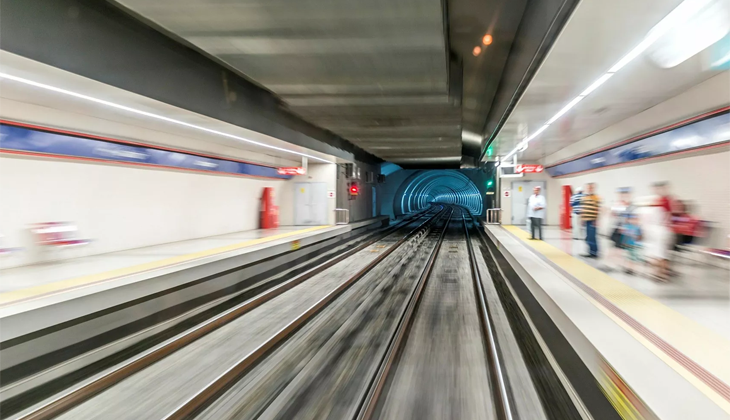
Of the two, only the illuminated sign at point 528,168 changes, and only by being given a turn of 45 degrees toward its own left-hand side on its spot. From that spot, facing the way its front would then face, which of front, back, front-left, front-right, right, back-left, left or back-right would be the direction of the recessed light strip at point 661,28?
front-right

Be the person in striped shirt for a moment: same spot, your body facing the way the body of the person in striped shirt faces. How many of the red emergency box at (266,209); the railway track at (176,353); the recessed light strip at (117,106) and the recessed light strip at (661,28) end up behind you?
0

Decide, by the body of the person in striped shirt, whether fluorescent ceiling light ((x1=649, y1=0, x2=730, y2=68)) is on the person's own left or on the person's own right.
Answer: on the person's own left

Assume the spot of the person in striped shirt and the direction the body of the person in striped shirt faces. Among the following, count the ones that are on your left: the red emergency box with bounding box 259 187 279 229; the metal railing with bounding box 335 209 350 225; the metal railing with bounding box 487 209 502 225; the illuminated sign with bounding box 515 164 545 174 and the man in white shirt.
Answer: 0

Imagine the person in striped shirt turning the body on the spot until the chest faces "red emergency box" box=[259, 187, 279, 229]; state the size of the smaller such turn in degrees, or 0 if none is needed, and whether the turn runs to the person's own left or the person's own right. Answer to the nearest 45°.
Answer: approximately 45° to the person's own right

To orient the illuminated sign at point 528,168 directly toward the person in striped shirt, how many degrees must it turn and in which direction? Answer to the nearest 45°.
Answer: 0° — it already faces them

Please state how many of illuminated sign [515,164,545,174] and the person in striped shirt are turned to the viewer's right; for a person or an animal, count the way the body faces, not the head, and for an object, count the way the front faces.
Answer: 0

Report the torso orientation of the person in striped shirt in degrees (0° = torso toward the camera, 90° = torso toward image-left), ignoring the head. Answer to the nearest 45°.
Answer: approximately 45°

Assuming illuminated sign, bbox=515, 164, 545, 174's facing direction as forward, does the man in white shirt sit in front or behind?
in front

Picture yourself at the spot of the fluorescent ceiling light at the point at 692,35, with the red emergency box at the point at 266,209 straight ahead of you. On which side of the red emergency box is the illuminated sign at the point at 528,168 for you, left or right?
right

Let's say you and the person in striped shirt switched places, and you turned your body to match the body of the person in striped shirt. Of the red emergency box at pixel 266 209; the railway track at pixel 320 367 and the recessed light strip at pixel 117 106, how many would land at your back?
0

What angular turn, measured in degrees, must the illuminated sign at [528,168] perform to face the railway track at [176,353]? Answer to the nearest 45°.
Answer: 0° — it already faces it

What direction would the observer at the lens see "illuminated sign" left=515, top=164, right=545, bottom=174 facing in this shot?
facing the viewer

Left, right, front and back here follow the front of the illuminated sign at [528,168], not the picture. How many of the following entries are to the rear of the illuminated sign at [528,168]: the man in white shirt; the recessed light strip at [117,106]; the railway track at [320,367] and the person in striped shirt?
0

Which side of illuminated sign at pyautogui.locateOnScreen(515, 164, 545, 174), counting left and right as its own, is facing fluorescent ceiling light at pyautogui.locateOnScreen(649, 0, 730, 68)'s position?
front

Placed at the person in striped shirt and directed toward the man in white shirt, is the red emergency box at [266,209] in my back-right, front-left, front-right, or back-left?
front-left

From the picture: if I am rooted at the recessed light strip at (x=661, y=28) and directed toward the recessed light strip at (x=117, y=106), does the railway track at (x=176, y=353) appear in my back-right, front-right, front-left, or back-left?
front-left

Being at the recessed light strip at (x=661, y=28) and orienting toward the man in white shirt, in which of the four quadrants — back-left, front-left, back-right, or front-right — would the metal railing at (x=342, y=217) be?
front-left
